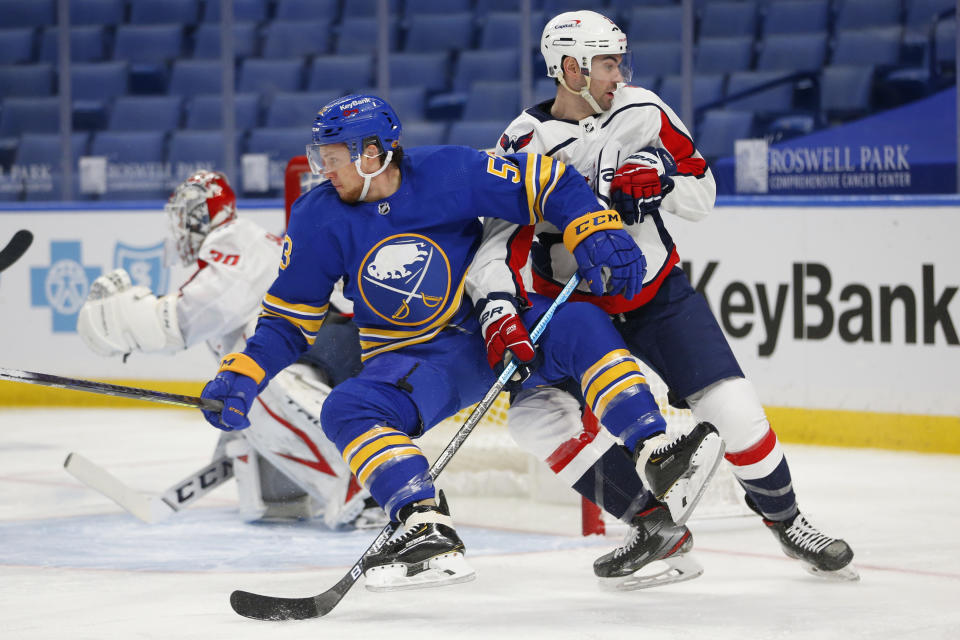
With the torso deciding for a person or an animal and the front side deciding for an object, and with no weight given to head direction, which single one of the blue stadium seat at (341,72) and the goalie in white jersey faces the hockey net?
the blue stadium seat

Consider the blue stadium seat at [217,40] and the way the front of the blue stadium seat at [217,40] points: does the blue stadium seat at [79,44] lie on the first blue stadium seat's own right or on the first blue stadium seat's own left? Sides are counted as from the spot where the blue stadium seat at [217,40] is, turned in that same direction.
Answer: on the first blue stadium seat's own right

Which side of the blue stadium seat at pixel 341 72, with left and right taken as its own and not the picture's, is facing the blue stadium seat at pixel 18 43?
right

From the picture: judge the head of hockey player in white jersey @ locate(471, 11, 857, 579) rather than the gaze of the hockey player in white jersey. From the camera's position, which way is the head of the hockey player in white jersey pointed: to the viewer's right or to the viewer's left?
to the viewer's right

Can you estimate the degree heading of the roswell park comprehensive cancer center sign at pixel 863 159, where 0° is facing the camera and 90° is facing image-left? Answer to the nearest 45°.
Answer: approximately 0°
